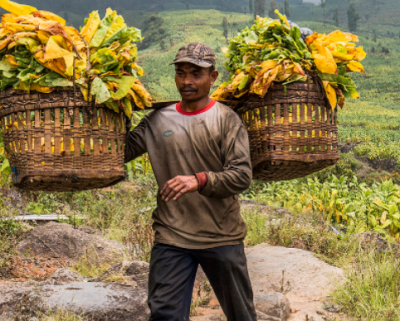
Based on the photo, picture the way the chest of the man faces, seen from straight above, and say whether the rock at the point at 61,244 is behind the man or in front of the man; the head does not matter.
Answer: behind

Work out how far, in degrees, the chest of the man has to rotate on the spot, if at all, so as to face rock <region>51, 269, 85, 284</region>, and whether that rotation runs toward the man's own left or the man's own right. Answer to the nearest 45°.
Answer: approximately 135° to the man's own right

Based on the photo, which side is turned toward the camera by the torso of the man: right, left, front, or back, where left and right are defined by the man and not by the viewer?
front

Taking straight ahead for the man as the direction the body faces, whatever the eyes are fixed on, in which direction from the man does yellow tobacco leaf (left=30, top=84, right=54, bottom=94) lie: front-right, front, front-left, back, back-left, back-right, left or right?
right
